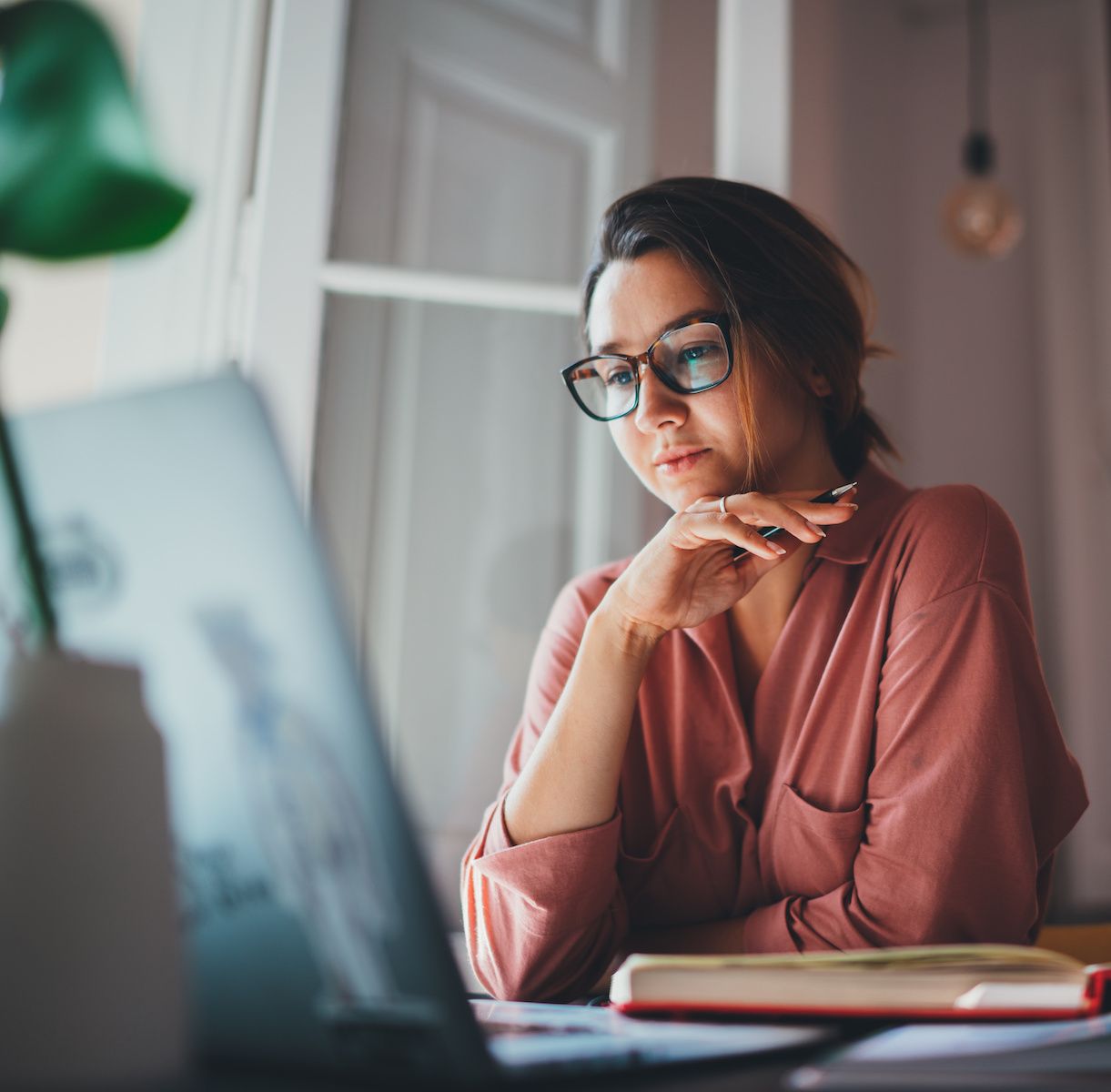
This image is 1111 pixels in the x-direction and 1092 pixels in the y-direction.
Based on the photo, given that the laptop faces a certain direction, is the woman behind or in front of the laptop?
in front

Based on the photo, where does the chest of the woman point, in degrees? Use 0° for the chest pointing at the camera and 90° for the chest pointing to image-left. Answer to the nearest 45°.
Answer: approximately 45°

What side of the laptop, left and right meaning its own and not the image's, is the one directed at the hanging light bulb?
front

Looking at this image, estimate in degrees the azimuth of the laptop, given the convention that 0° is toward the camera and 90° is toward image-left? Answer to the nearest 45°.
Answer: approximately 225°

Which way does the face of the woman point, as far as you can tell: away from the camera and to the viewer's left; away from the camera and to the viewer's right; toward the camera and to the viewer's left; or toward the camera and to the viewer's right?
toward the camera and to the viewer's left

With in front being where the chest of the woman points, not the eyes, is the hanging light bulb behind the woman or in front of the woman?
behind

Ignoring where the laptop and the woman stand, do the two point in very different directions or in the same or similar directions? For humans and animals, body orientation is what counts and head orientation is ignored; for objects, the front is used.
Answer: very different directions

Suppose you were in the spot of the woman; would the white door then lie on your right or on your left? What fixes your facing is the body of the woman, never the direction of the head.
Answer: on your right

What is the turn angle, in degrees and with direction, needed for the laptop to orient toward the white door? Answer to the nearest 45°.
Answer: approximately 45° to its left
